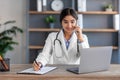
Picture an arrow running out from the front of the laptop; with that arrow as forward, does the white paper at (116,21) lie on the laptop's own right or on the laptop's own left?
on the laptop's own right

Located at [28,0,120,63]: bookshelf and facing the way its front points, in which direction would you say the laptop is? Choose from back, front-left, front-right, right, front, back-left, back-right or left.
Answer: front

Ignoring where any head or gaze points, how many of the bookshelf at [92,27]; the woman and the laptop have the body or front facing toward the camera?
2

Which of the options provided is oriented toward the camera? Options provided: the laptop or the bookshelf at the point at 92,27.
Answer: the bookshelf

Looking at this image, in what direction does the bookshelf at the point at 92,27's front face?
toward the camera

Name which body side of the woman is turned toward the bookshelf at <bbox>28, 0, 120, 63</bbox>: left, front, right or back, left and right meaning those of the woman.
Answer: back

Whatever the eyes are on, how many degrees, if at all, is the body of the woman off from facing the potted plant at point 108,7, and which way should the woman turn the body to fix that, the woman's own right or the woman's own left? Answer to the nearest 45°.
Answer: approximately 180°

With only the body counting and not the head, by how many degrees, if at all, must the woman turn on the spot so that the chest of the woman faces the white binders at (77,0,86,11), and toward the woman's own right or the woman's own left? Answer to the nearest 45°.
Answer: approximately 180°

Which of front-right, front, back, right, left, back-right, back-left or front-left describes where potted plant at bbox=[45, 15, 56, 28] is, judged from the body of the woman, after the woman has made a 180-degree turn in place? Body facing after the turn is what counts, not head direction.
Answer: front

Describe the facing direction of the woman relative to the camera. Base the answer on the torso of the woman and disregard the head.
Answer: toward the camera

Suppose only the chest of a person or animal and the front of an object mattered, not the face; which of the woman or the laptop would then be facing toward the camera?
the woman

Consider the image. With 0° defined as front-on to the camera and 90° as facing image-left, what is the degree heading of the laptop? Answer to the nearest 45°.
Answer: approximately 135°
